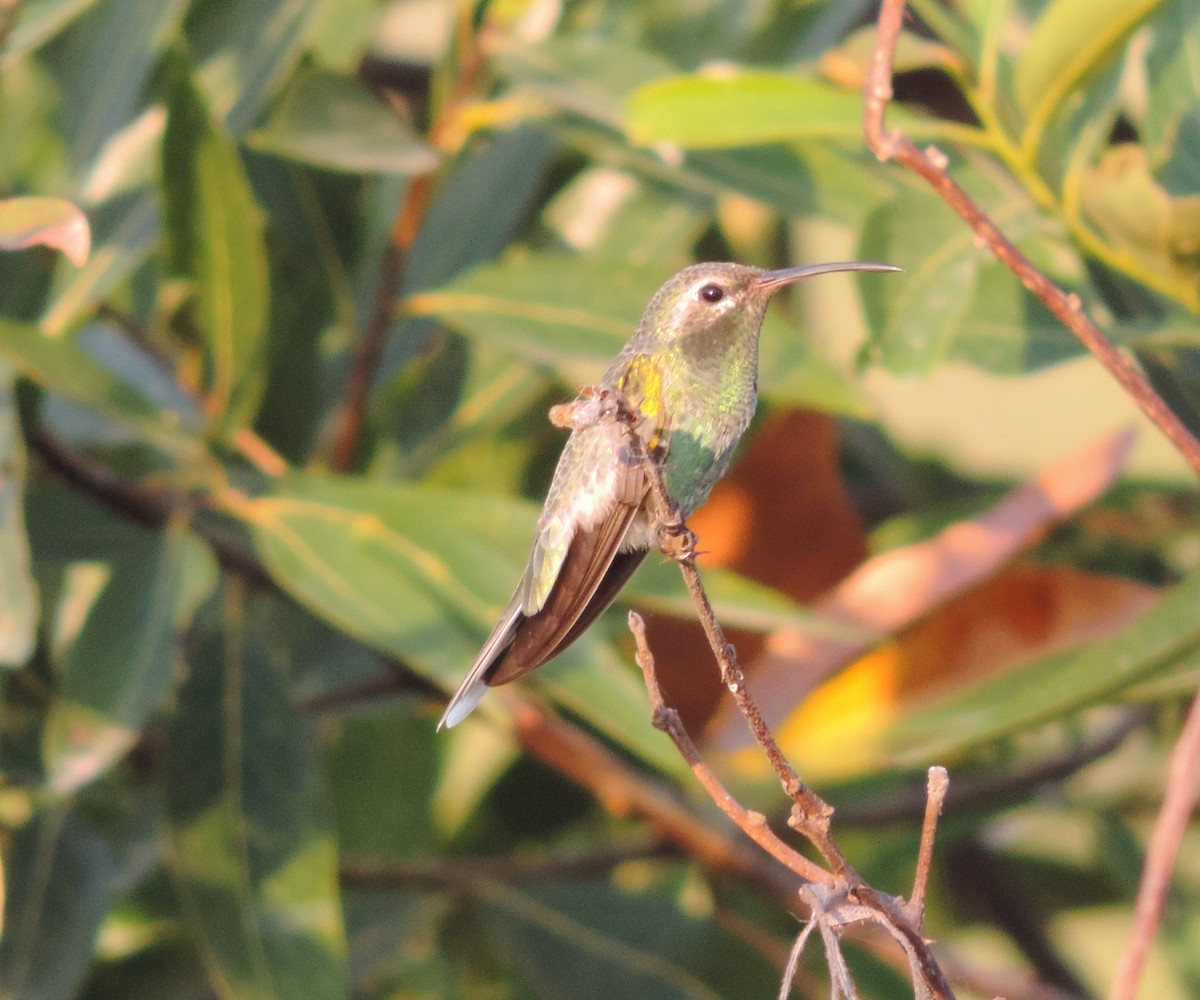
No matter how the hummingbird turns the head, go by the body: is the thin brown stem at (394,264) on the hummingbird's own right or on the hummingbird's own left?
on the hummingbird's own left

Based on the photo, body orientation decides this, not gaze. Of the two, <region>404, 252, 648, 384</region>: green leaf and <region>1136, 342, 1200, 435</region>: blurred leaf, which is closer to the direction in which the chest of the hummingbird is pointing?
the blurred leaf

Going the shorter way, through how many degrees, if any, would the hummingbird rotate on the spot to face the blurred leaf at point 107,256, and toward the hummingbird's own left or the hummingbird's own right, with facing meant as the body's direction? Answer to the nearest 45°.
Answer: approximately 135° to the hummingbird's own left

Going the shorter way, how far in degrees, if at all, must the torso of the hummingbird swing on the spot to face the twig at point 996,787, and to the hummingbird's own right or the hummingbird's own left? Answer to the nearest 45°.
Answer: approximately 45° to the hummingbird's own left

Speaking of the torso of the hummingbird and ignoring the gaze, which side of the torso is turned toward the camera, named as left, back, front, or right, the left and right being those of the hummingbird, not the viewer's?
right

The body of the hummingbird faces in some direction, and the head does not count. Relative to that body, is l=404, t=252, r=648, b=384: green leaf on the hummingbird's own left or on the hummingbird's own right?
on the hummingbird's own left
